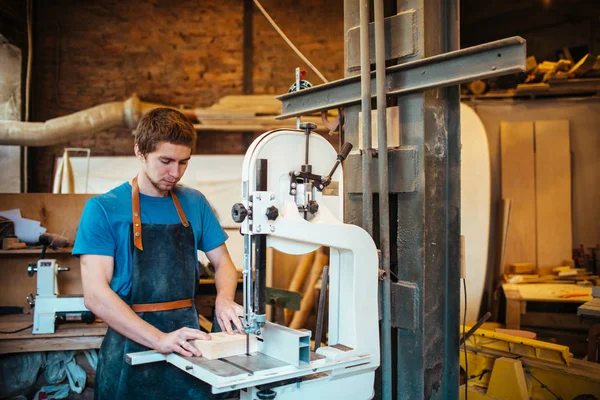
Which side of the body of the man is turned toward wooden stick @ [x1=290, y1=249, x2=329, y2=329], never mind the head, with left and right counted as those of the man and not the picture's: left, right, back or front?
left

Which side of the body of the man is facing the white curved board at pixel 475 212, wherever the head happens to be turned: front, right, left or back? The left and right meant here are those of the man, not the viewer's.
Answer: left

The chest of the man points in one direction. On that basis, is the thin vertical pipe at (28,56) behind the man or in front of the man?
behind

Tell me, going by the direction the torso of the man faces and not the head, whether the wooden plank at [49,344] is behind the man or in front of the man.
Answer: behind

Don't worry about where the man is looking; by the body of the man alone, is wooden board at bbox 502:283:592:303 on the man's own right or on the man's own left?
on the man's own left

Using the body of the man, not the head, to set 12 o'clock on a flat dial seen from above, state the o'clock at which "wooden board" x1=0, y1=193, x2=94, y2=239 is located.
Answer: The wooden board is roughly at 7 o'clock from the man.

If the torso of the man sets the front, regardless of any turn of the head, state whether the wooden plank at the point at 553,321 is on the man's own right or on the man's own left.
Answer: on the man's own left

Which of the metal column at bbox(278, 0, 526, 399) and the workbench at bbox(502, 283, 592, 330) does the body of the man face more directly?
the metal column

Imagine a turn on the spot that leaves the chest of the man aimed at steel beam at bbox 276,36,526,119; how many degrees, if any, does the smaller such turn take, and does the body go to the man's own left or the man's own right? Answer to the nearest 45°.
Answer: approximately 45° to the man's own left

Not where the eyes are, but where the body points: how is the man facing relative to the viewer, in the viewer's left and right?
facing the viewer and to the right of the viewer

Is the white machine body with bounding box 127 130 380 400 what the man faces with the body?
yes

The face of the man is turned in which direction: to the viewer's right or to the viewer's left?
to the viewer's right

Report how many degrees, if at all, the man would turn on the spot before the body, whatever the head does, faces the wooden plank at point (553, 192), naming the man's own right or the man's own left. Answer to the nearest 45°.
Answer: approximately 90° to the man's own left

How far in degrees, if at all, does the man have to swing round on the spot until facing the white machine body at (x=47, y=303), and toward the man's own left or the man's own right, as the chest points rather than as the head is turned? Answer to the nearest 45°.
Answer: approximately 180°
